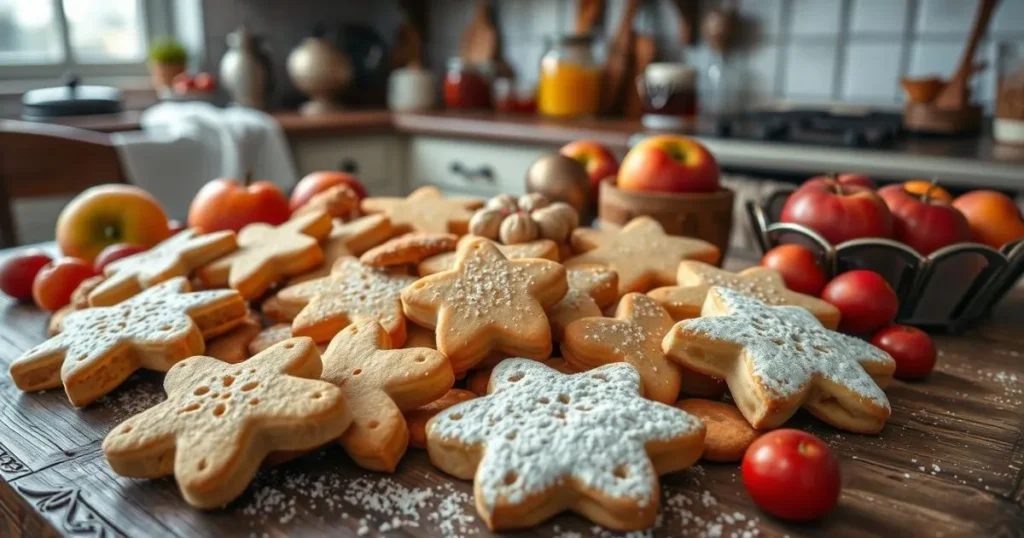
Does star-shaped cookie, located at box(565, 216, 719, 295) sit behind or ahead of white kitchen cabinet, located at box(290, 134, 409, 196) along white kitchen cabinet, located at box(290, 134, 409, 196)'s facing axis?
ahead

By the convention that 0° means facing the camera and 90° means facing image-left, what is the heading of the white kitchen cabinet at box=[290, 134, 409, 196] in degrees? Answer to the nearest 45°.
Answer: approximately 0°

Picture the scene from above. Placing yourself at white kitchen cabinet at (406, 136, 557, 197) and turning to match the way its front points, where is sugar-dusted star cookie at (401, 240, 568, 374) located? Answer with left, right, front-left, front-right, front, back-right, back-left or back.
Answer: front-left

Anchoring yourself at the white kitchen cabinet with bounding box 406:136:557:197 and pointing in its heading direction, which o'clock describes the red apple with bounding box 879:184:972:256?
The red apple is roughly at 10 o'clock from the white kitchen cabinet.

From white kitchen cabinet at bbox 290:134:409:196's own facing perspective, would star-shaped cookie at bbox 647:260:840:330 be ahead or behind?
ahead

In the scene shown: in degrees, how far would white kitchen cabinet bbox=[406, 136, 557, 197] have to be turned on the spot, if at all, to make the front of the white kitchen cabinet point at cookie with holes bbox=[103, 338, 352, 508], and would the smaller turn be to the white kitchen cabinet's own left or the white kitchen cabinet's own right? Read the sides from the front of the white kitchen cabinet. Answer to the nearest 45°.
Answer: approximately 45° to the white kitchen cabinet's own left

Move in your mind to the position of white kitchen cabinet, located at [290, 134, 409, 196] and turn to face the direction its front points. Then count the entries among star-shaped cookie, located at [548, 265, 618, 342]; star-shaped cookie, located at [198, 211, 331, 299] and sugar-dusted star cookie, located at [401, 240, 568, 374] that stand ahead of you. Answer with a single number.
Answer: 3

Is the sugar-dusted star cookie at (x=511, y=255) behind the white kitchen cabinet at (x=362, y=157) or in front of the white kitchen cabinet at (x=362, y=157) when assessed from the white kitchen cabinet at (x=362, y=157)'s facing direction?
in front

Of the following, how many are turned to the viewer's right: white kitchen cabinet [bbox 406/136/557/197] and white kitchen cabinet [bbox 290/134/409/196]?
0

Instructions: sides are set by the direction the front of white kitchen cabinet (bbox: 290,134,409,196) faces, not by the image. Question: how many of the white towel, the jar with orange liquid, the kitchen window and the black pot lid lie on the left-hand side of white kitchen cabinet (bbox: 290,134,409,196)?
1

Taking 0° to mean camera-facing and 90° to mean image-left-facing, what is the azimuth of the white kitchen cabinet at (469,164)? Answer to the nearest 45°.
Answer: approximately 45°
